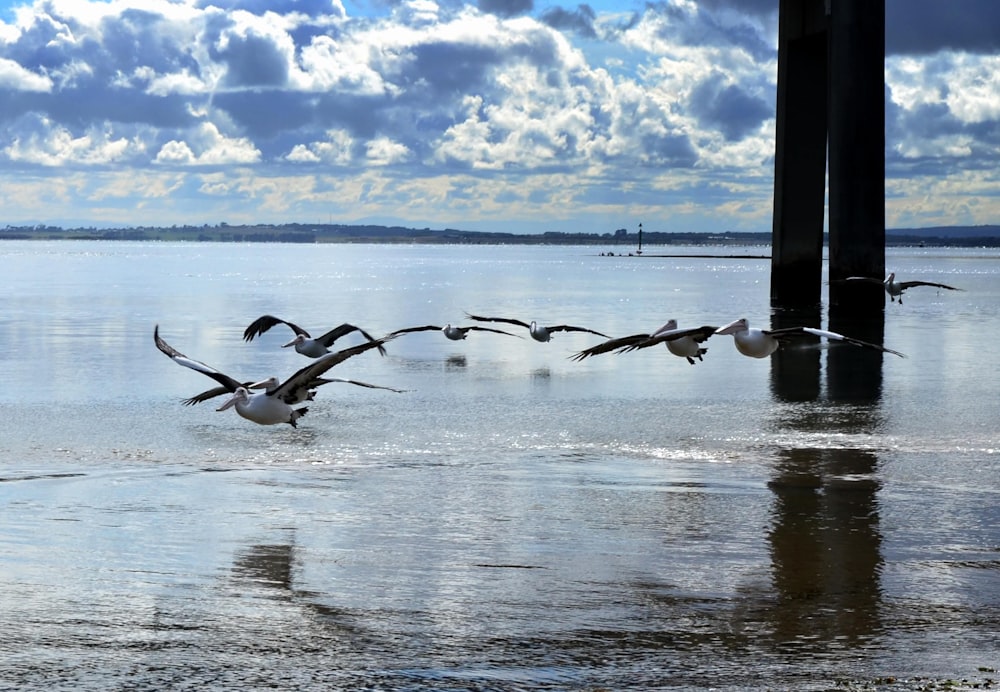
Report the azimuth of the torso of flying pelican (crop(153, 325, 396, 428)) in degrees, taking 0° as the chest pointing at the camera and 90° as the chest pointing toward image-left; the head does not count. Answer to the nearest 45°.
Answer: approximately 45°

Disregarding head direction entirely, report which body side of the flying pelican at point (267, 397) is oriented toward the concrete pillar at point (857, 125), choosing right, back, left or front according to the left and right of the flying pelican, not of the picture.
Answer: back
